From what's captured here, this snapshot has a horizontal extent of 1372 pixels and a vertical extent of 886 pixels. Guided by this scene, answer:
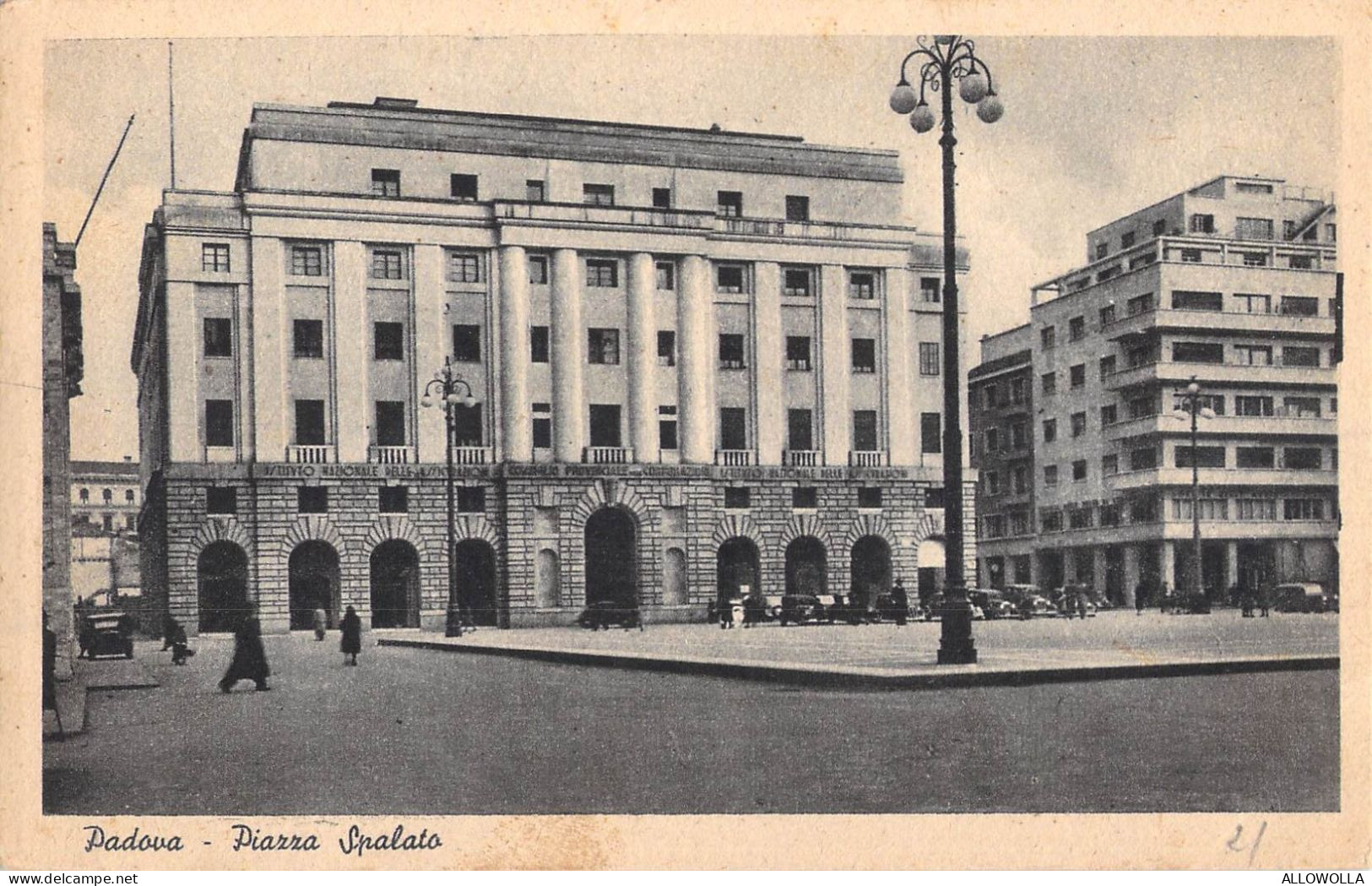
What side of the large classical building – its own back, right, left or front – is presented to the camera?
front

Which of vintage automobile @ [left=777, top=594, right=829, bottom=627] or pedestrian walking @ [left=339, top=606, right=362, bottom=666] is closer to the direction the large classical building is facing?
the pedestrian walking

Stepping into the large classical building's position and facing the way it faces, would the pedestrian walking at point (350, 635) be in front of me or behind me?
in front
